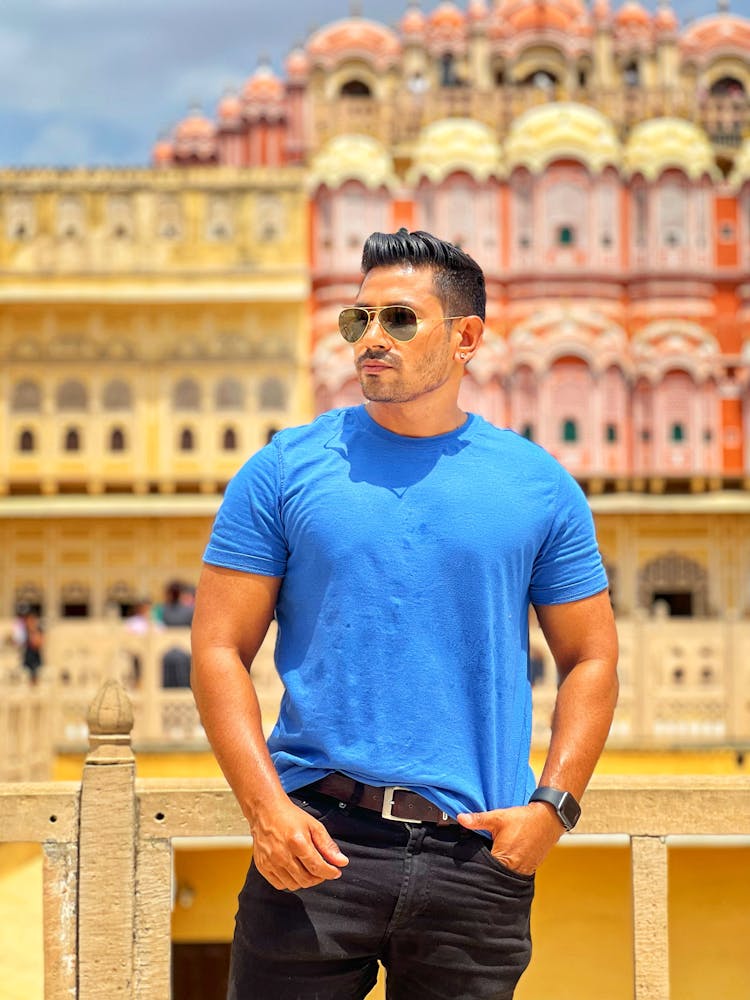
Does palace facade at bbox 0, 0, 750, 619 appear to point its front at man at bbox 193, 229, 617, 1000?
yes

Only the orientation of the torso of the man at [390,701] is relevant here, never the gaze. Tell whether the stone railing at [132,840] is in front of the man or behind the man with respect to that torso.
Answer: behind

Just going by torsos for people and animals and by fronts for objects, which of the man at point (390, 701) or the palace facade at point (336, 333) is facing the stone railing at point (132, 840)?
the palace facade

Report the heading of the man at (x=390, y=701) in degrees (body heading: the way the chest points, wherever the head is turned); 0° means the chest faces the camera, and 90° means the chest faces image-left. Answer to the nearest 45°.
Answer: approximately 0°

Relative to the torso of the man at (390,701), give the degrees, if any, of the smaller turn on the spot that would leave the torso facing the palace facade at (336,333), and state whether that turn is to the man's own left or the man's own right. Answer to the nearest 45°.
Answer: approximately 180°

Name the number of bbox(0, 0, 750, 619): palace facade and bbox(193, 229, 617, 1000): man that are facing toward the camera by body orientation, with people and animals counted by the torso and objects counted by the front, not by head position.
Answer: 2

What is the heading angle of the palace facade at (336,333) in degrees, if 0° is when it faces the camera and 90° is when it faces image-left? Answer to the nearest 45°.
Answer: approximately 0°
